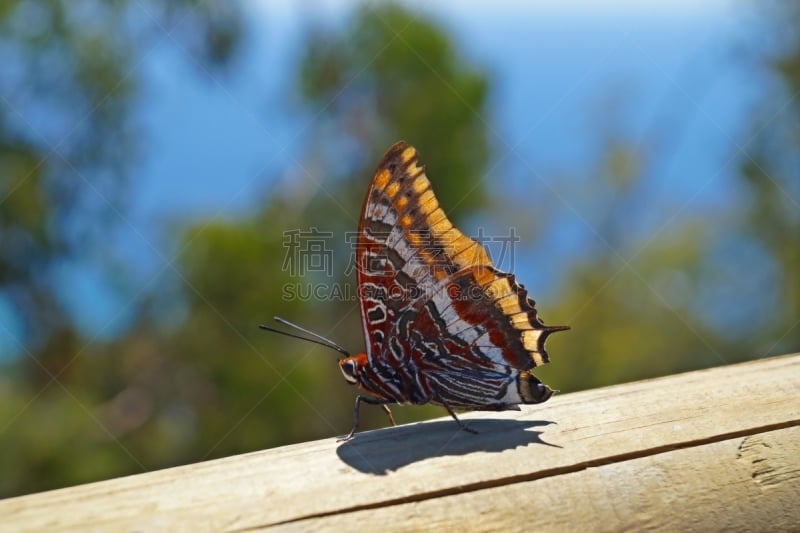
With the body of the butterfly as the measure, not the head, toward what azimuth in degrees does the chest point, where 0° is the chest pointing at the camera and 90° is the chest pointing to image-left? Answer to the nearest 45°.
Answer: approximately 90°
